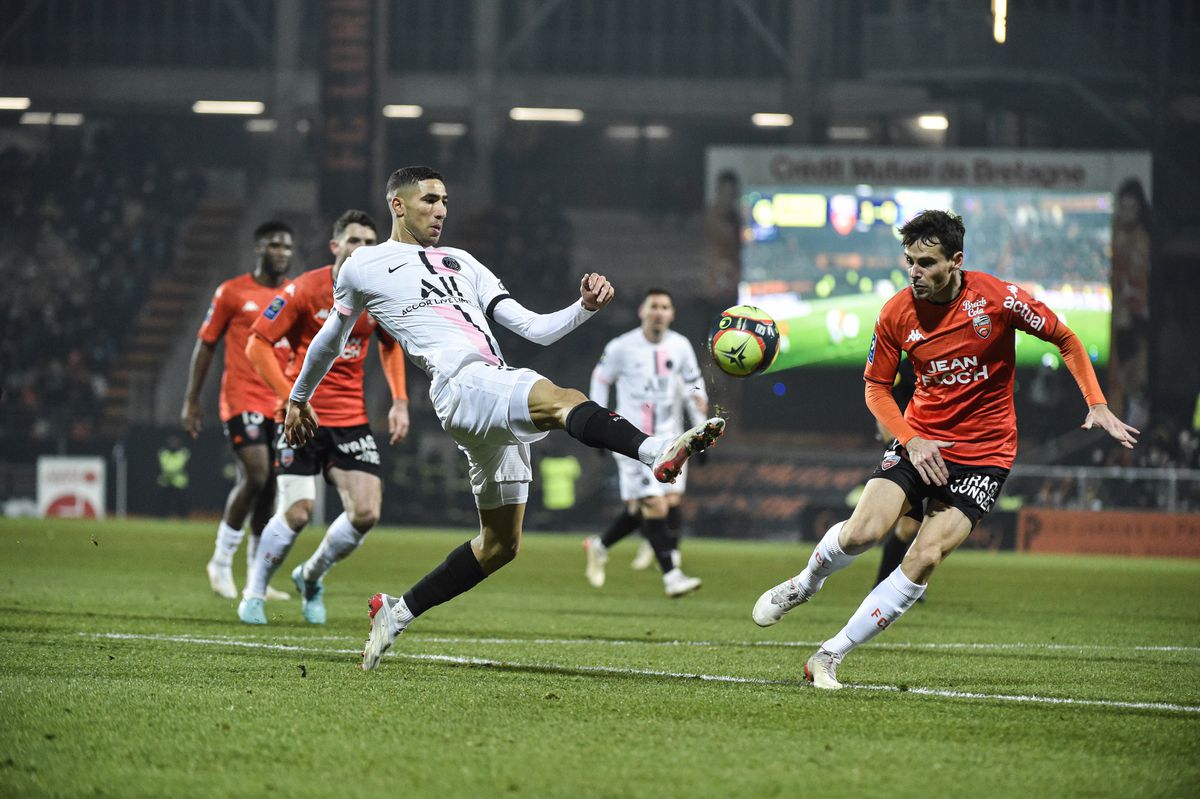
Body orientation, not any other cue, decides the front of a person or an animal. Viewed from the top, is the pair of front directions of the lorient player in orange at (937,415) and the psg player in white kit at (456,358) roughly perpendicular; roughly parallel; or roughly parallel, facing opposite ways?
roughly perpendicular

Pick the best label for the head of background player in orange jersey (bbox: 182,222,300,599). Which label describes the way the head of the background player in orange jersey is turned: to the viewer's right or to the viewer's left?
to the viewer's right

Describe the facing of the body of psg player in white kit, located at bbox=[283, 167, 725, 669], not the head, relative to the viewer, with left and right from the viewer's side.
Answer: facing the viewer and to the right of the viewer

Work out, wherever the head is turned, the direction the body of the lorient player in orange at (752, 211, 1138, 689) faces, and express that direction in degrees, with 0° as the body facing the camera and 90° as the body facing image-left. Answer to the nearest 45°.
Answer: approximately 45°

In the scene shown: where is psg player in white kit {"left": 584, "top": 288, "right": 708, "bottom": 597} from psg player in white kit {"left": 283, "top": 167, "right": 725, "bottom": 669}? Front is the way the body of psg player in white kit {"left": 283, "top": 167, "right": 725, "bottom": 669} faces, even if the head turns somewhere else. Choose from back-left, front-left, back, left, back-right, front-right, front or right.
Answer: back-left

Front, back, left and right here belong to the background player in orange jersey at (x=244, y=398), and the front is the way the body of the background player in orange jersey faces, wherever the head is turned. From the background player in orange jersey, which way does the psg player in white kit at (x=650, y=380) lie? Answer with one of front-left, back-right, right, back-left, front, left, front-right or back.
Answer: left
